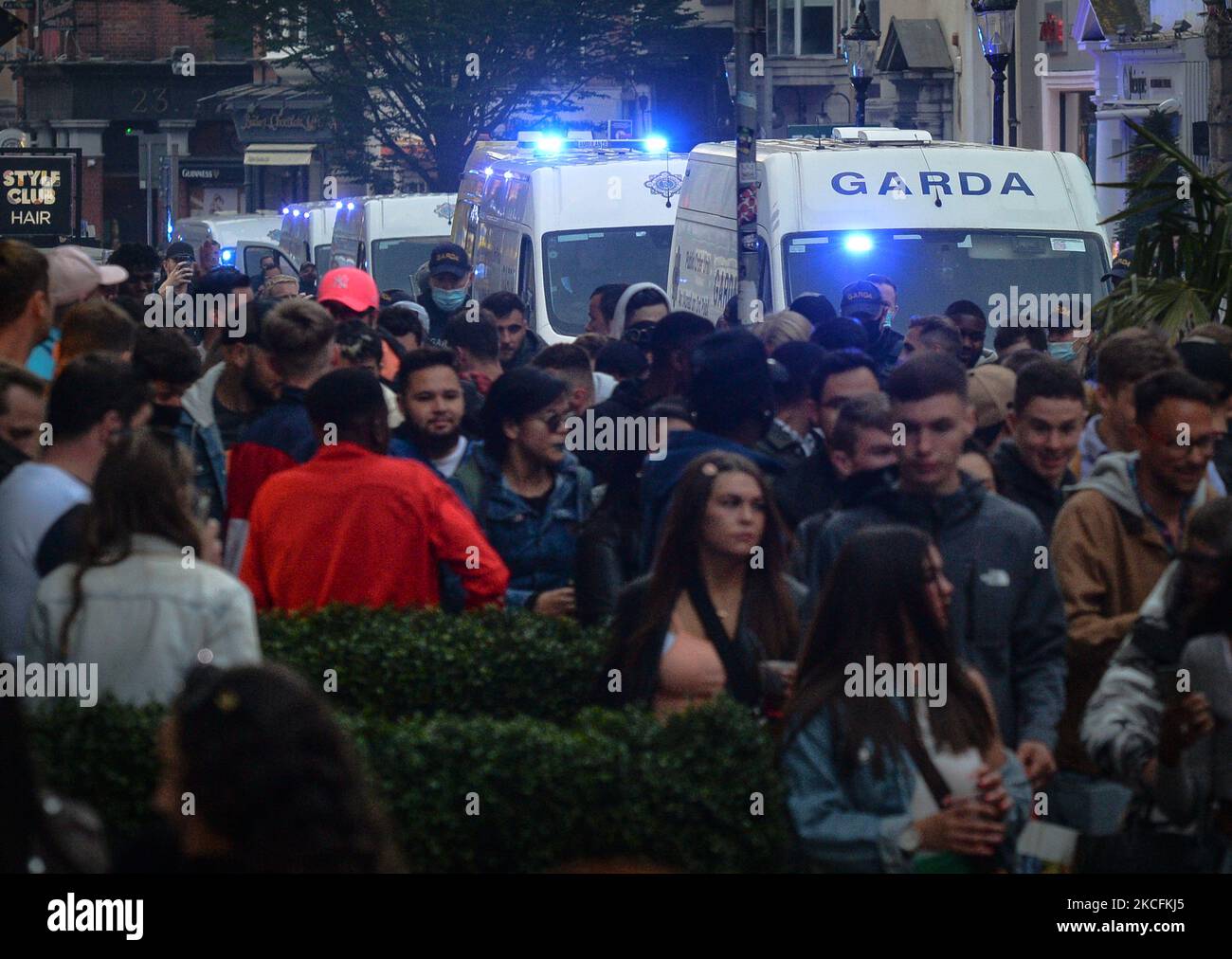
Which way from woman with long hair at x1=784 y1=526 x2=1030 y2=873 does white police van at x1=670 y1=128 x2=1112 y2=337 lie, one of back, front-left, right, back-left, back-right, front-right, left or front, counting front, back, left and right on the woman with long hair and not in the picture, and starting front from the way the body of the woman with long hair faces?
back-left

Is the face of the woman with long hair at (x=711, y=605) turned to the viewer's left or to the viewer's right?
to the viewer's right

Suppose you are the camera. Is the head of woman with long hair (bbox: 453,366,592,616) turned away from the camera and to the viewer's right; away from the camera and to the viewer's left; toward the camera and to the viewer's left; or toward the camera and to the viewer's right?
toward the camera and to the viewer's right

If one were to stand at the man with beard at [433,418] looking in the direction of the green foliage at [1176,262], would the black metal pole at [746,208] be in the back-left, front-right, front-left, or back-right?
front-left

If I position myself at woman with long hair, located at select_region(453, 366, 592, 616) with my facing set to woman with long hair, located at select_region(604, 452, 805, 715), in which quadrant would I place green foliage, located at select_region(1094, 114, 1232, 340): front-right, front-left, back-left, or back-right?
back-left

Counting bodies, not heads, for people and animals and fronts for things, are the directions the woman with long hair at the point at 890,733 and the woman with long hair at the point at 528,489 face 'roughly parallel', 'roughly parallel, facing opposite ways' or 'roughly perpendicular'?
roughly parallel

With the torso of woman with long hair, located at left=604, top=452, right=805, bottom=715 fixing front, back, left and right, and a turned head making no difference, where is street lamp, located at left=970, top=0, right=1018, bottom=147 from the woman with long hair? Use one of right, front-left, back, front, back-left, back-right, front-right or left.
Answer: back-left

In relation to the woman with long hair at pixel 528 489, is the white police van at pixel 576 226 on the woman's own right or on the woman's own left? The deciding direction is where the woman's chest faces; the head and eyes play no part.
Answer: on the woman's own left

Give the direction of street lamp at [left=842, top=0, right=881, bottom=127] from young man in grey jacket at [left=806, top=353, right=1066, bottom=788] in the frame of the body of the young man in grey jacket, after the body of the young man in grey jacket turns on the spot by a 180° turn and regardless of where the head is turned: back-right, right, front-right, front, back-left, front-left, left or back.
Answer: front

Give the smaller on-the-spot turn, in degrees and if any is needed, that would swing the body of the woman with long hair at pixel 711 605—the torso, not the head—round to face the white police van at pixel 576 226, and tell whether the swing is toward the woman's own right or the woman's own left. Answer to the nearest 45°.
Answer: approximately 135° to the woman's own left

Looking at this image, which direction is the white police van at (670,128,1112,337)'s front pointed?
toward the camera

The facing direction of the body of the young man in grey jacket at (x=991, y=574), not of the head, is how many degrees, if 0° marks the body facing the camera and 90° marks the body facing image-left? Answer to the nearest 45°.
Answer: approximately 0°

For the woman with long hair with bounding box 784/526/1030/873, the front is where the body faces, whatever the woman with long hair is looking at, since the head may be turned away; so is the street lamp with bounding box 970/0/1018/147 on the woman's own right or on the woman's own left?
on the woman's own left

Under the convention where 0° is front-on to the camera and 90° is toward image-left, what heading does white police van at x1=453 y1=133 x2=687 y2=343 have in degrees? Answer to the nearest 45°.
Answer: approximately 315°

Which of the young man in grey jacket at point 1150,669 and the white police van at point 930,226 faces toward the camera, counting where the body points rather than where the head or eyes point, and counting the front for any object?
the white police van

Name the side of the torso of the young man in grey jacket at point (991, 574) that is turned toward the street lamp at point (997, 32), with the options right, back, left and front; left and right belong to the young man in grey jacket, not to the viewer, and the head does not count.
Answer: back
